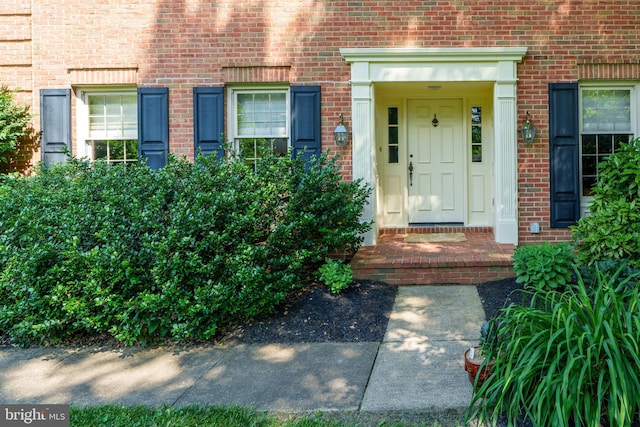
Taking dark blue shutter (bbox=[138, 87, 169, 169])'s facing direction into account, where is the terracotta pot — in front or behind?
in front

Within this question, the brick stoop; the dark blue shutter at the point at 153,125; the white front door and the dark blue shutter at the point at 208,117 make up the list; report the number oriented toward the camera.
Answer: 4

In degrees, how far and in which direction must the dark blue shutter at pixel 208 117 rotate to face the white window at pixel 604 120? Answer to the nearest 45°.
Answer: approximately 90° to its left

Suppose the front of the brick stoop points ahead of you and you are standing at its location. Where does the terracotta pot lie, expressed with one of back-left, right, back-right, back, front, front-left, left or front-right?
front

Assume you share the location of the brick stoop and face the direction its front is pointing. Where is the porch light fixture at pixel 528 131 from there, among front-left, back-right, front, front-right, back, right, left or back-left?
back-left

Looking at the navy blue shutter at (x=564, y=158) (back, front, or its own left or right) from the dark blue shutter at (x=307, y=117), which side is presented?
right

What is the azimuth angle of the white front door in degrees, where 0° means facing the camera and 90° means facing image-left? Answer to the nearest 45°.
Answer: approximately 0°

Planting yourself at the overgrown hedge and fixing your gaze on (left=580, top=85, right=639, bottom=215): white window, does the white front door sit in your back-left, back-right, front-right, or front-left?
front-left

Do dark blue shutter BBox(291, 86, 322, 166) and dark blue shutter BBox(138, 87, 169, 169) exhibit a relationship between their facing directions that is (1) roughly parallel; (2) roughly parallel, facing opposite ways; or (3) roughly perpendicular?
roughly parallel

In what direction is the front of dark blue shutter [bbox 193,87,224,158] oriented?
toward the camera

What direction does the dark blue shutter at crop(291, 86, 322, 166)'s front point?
toward the camera

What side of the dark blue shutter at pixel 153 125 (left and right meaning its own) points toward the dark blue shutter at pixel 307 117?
left
